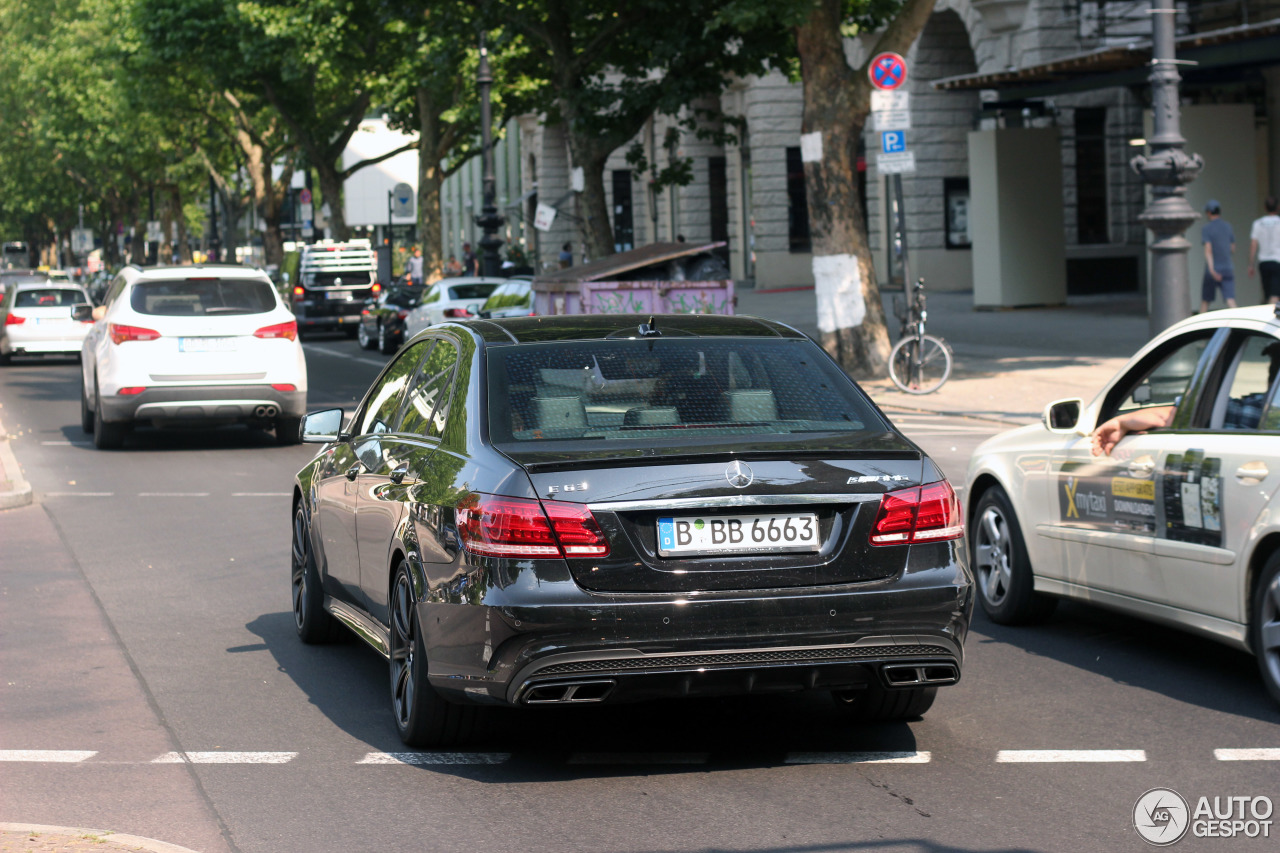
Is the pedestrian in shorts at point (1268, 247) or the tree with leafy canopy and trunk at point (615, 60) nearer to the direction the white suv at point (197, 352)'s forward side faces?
the tree with leafy canopy and trunk

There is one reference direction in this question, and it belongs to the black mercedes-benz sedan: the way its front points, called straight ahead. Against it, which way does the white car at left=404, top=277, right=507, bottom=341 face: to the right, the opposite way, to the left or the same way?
the same way

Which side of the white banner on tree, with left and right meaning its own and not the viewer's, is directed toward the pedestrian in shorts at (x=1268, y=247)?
left

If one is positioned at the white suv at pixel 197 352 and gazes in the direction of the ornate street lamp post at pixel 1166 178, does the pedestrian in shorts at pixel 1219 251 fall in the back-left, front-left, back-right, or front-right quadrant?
front-left

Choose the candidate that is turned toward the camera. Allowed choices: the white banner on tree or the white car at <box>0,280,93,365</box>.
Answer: the white banner on tree

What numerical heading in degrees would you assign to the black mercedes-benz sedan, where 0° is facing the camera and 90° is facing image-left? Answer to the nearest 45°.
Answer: approximately 135°

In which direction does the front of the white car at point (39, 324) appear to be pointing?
away from the camera

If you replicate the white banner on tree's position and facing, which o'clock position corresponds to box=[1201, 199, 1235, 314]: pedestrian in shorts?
The pedestrian in shorts is roughly at 8 o'clock from the white banner on tree.

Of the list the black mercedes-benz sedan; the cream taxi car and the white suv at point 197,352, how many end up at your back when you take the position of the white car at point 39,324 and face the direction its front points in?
3

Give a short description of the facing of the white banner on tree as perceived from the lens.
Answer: facing the viewer

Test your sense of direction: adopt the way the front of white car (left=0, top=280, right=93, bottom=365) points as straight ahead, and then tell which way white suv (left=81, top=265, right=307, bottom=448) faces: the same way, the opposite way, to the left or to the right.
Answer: the same way

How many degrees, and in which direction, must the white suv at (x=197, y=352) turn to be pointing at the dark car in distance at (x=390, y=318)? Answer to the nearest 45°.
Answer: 0° — it already faces it

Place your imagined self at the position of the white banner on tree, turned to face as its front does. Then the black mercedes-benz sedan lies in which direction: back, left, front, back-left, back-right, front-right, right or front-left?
front

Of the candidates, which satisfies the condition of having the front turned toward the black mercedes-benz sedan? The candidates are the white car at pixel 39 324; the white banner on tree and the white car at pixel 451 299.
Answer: the white banner on tree

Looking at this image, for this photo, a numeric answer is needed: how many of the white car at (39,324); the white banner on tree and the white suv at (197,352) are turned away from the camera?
2

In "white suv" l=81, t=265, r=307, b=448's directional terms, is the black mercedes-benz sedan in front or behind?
behind

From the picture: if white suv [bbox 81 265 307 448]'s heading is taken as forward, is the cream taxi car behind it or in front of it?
behind

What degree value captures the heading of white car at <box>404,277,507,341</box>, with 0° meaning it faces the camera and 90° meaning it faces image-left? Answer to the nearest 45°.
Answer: approximately 135°

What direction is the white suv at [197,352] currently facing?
away from the camera

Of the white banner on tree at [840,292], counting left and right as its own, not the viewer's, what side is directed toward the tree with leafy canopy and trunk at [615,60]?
back
